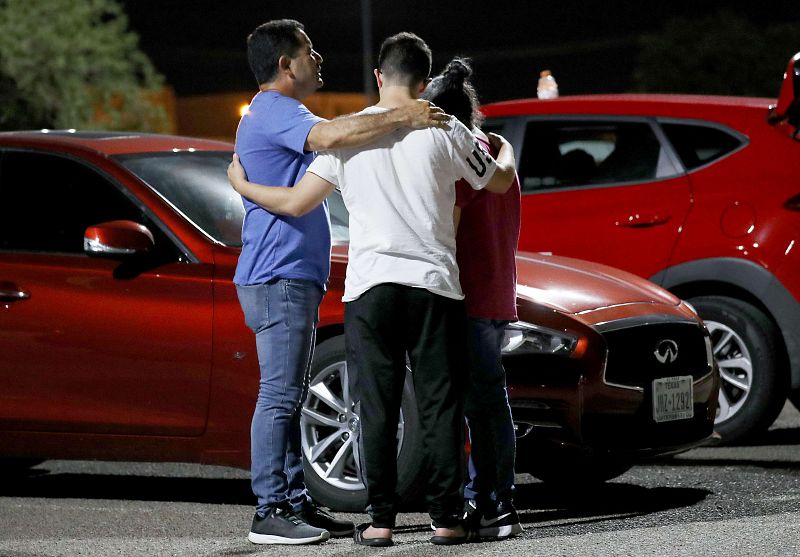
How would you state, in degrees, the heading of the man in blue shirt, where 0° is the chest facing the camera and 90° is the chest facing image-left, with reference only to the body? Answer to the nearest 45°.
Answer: approximately 270°

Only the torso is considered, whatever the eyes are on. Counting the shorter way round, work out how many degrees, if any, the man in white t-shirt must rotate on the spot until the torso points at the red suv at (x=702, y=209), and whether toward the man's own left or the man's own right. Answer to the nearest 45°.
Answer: approximately 45° to the man's own right

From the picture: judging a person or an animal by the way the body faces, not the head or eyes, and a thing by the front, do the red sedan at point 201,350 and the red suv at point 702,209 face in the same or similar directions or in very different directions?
very different directions

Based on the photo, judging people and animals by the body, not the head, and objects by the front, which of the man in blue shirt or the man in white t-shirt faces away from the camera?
the man in white t-shirt

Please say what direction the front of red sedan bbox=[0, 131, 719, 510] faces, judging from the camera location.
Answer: facing the viewer and to the right of the viewer

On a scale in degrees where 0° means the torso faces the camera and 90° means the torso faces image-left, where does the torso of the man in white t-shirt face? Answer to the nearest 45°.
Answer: approximately 180°

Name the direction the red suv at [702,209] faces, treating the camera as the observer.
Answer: facing away from the viewer and to the left of the viewer

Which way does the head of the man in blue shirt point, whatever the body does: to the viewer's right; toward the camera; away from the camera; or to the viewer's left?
to the viewer's right
